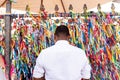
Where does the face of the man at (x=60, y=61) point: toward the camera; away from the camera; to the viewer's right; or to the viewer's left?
away from the camera

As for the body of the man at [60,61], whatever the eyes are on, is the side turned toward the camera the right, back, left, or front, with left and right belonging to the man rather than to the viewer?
back
